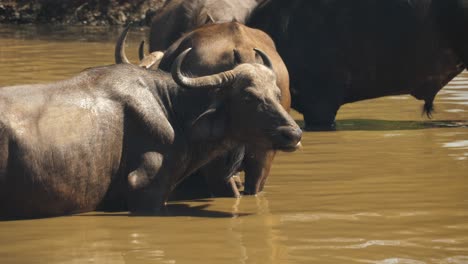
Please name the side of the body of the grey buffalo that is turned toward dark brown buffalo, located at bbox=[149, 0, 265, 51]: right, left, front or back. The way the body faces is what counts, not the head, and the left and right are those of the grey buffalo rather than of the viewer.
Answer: left

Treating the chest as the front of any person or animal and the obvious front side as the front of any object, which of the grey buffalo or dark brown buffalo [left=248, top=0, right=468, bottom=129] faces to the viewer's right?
the grey buffalo

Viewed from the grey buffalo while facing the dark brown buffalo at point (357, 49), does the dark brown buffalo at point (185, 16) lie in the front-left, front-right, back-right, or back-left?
front-left

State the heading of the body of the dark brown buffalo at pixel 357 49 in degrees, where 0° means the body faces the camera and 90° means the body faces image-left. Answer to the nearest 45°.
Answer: approximately 90°

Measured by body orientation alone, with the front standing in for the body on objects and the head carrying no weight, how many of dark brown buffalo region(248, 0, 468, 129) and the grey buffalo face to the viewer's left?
1

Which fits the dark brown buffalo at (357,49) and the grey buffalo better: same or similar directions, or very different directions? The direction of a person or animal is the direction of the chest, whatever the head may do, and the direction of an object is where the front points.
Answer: very different directions

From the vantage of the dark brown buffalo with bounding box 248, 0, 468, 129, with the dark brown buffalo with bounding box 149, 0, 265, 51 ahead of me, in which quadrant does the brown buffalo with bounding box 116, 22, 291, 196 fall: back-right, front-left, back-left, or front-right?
front-left

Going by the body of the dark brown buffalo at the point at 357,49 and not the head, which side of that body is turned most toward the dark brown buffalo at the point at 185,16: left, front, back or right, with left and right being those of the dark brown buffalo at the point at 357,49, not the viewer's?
front

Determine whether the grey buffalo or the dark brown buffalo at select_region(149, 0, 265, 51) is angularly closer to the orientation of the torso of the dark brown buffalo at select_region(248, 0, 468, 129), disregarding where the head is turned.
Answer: the dark brown buffalo

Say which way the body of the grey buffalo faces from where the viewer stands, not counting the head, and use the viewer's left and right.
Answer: facing to the right of the viewer

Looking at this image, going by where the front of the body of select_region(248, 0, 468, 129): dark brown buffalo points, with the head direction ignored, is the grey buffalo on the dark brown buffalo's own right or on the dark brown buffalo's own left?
on the dark brown buffalo's own left
